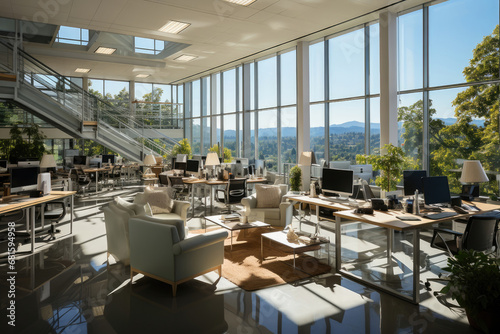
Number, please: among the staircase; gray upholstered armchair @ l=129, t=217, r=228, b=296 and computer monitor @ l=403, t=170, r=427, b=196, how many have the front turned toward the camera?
1

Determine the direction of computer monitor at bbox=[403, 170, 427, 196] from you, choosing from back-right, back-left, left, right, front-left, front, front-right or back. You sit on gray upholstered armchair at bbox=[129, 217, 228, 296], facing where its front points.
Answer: front-right

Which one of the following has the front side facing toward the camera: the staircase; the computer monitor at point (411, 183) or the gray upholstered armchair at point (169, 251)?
the computer monitor

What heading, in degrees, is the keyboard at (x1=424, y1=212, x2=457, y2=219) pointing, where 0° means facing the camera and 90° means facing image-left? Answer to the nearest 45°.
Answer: approximately 315°

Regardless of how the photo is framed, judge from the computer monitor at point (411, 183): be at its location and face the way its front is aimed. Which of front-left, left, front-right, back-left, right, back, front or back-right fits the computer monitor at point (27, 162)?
right

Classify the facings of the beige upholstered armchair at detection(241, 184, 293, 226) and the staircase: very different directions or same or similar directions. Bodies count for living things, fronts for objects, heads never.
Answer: very different directions

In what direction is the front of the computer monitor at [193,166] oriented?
toward the camera

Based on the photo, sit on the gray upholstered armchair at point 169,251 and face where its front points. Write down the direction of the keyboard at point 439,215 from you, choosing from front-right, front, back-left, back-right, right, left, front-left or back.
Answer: front-right

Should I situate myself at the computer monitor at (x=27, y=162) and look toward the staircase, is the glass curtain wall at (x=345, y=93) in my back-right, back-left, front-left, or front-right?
front-right

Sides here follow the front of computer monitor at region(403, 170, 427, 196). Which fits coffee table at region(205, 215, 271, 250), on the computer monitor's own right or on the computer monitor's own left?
on the computer monitor's own right

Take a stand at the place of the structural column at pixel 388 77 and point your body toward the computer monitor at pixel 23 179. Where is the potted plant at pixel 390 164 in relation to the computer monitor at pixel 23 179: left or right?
left

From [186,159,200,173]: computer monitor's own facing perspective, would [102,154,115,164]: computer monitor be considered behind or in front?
behind

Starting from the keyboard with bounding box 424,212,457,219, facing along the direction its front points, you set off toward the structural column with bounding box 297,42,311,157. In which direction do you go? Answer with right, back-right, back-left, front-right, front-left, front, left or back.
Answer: back
